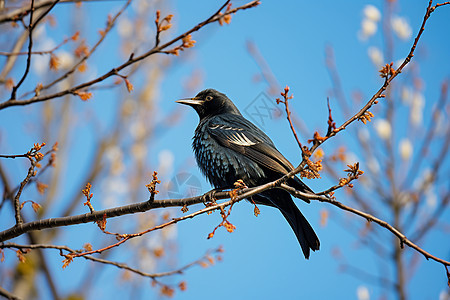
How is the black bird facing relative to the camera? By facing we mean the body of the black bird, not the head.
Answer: to the viewer's left
